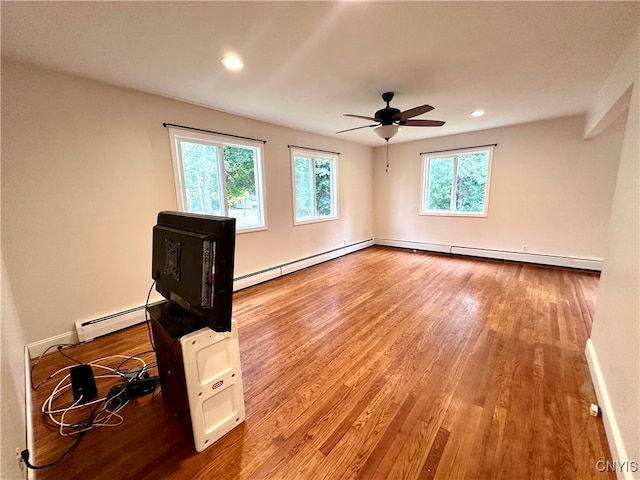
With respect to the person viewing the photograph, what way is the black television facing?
facing away from the viewer and to the right of the viewer

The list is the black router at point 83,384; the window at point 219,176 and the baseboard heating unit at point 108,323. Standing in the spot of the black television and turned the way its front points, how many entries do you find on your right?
0

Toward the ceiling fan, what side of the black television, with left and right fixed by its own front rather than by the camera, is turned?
front

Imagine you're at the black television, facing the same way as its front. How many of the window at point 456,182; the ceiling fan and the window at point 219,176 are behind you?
0

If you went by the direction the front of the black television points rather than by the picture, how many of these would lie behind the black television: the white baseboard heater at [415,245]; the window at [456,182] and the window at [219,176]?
0

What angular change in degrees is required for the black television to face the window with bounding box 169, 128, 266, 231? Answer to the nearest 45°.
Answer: approximately 45° to its left

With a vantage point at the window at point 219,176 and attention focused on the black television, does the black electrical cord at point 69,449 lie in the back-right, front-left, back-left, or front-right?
front-right

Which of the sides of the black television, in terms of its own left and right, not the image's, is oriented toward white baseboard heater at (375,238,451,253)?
front

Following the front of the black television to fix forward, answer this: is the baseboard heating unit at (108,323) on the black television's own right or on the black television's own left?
on the black television's own left

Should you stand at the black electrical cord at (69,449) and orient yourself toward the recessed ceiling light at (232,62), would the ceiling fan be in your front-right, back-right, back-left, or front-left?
front-right

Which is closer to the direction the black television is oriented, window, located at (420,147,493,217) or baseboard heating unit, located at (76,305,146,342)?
the window

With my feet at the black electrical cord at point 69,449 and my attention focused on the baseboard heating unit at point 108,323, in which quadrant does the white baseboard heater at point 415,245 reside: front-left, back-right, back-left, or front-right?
front-right

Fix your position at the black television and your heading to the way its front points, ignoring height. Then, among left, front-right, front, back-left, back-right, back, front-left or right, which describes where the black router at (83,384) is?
left

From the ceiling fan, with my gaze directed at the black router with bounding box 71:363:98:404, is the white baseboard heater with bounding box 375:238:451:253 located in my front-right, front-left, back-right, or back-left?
back-right
